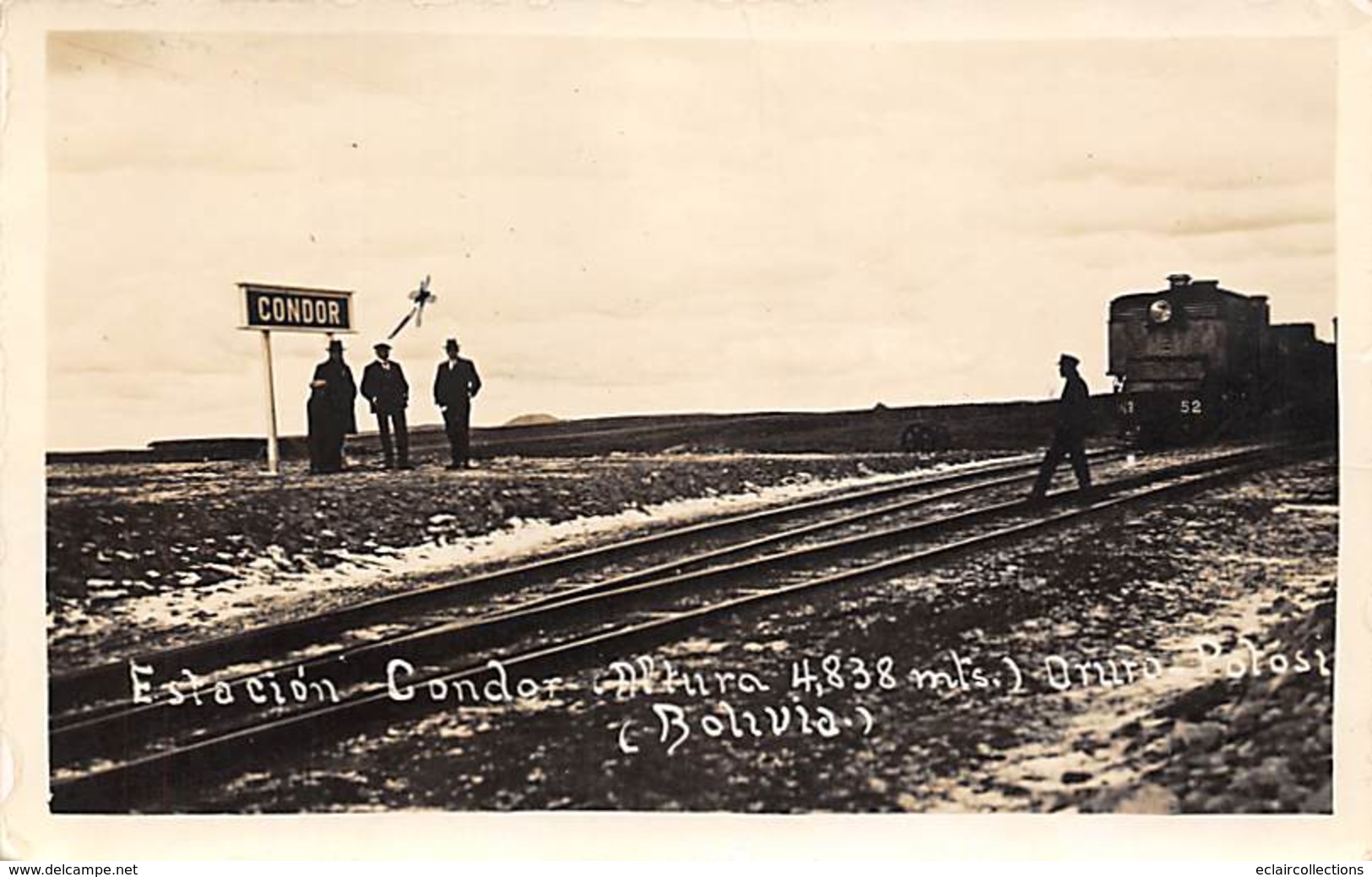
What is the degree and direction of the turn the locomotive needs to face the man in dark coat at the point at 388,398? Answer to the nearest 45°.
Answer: approximately 45° to its right

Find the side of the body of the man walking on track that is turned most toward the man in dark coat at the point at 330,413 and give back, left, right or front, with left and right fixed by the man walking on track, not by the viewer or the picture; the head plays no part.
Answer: front

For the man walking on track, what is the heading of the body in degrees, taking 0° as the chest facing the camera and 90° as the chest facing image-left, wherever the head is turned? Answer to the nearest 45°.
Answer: approximately 90°

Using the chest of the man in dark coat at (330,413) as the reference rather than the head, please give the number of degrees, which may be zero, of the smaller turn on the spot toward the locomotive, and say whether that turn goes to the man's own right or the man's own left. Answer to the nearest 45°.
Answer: approximately 135° to the man's own left

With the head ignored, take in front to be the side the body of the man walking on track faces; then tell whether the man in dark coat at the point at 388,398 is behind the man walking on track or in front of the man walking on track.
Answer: in front

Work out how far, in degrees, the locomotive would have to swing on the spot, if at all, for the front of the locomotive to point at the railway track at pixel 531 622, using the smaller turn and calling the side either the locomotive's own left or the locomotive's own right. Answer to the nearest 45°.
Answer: approximately 45° to the locomotive's own right

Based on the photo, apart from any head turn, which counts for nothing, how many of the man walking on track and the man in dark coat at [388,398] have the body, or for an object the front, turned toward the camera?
1

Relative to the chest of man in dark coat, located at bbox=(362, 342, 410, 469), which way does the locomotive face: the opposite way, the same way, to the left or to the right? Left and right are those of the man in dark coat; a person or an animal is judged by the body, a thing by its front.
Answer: to the right

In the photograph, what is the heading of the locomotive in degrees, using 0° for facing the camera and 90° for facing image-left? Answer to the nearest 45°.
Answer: approximately 45°
